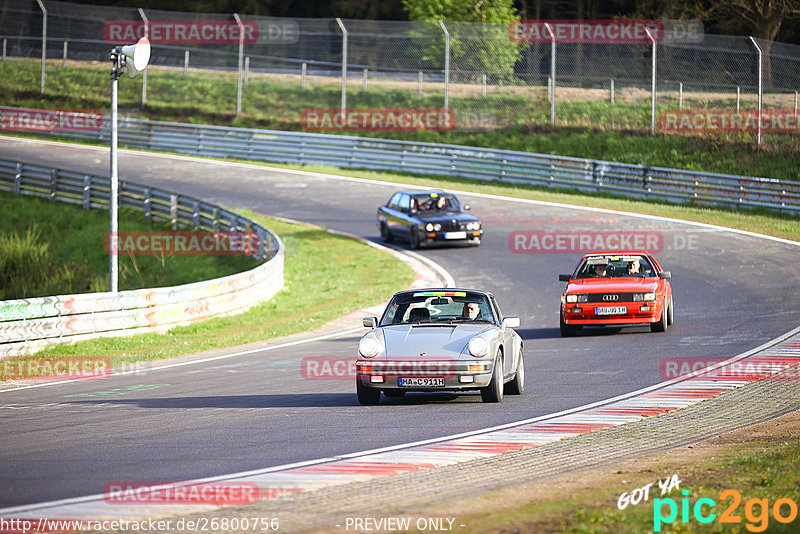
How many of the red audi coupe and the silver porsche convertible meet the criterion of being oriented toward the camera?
2

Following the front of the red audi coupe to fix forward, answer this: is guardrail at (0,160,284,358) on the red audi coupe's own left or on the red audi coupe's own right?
on the red audi coupe's own right

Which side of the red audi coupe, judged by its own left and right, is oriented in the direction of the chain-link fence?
back

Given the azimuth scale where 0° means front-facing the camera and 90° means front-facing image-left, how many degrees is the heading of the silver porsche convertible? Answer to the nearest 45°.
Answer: approximately 0°

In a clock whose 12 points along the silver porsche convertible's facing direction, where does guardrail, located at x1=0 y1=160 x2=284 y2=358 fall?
The guardrail is roughly at 5 o'clock from the silver porsche convertible.

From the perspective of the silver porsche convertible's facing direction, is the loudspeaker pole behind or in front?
behind

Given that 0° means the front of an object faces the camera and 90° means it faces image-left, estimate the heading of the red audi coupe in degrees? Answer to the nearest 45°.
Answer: approximately 0°

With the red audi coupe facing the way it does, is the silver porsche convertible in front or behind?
in front

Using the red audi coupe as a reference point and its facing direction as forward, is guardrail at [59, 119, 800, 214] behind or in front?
behind

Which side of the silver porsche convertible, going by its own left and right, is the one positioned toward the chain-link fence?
back

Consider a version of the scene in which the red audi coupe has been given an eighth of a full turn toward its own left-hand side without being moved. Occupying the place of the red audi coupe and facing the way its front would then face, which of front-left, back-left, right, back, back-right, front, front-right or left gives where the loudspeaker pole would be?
back-right
